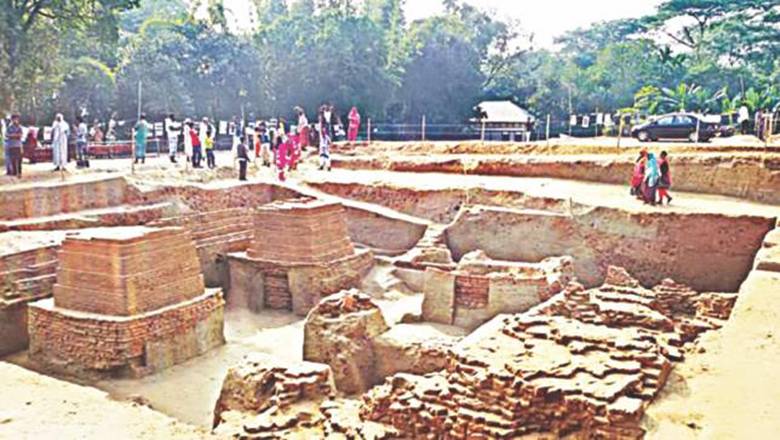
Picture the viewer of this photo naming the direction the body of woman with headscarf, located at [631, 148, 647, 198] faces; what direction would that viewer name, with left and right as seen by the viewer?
facing to the left of the viewer

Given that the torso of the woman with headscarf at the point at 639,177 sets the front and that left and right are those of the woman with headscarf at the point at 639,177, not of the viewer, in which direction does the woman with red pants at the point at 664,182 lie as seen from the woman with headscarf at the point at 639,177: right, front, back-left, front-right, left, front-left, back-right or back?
back-left

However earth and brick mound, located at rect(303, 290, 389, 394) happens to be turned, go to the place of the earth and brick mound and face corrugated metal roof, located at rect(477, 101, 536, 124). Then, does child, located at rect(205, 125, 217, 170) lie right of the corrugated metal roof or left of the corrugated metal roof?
left

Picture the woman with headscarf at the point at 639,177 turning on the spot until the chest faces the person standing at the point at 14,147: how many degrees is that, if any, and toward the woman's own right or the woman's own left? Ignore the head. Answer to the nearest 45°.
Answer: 0° — they already face them

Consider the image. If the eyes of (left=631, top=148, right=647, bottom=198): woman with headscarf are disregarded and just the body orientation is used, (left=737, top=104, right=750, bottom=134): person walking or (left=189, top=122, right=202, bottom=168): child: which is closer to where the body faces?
the child

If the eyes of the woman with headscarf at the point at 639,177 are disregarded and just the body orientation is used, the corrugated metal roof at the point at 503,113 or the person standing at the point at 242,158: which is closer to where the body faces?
the person standing

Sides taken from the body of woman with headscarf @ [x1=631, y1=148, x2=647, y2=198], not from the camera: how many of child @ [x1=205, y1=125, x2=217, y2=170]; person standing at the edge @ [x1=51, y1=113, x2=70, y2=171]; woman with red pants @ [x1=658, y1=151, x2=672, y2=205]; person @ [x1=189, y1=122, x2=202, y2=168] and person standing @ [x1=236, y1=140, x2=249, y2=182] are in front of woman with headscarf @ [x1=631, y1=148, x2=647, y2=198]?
4
